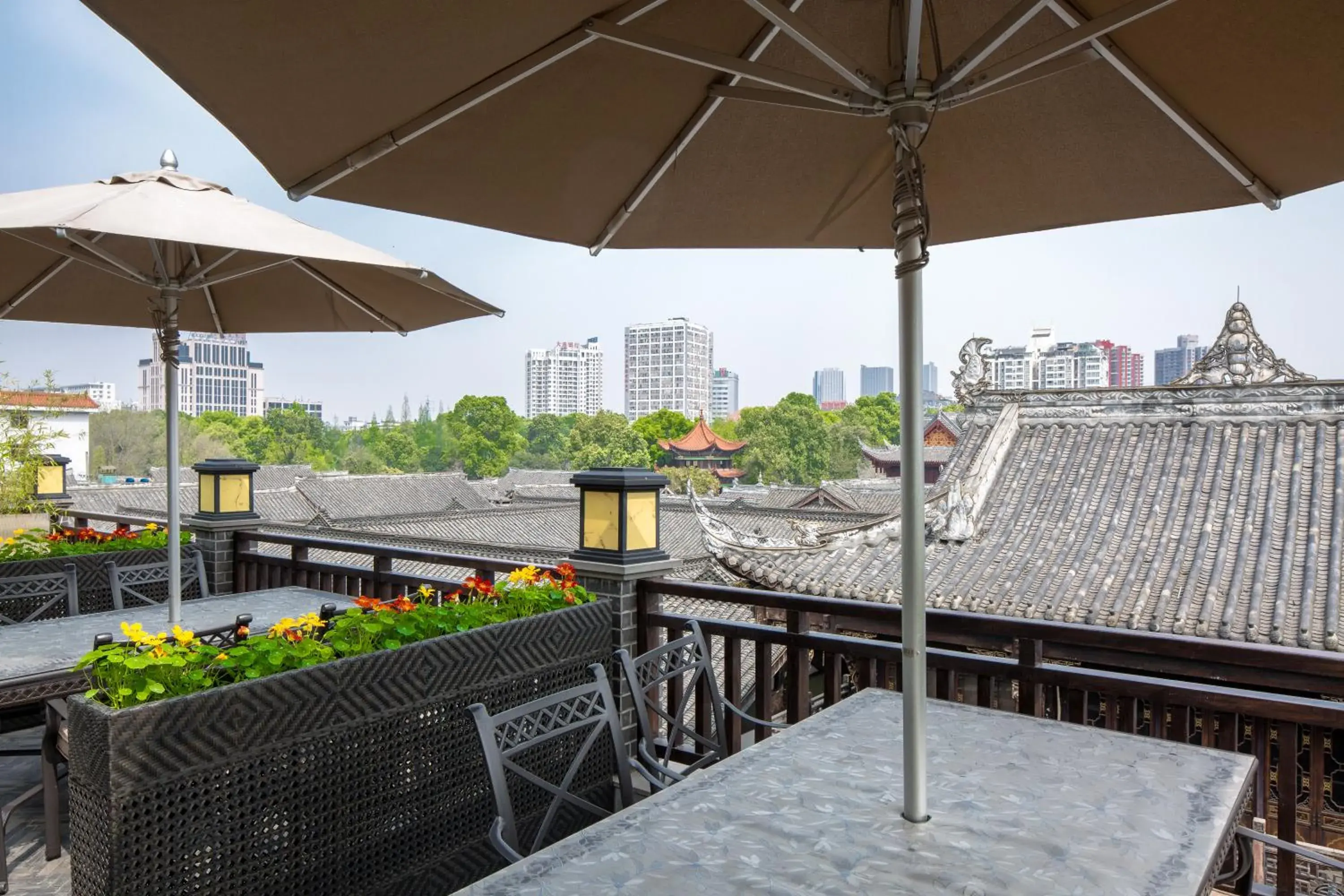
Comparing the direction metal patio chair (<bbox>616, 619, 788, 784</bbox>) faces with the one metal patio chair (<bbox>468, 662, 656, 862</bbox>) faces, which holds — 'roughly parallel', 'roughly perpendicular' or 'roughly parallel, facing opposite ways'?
roughly parallel

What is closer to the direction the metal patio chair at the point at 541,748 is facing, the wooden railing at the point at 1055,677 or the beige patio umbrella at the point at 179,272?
the wooden railing

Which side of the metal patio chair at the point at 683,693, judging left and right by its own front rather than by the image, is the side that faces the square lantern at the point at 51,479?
back

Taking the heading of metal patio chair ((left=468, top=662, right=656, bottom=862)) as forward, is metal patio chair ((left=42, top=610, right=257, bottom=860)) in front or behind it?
behind

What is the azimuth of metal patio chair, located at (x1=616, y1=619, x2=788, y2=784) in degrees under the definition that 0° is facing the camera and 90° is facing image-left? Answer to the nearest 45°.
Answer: approximately 315°

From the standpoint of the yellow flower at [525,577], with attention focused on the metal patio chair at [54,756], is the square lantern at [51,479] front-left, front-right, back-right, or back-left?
front-right

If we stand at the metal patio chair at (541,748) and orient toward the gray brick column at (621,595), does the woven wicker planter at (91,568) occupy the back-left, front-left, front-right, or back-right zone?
front-left

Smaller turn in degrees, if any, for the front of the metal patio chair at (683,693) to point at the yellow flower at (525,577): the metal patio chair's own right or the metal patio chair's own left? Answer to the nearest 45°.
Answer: approximately 180°

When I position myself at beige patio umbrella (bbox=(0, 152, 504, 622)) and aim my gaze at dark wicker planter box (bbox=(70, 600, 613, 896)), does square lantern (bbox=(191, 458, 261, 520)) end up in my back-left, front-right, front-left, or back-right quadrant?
back-left

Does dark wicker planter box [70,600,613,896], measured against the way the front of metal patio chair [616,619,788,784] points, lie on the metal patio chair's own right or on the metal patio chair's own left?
on the metal patio chair's own right

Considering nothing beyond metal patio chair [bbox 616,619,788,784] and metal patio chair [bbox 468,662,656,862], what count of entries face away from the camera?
0

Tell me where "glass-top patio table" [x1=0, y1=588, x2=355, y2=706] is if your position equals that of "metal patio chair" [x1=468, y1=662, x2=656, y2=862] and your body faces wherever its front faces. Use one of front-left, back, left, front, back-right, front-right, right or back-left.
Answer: back

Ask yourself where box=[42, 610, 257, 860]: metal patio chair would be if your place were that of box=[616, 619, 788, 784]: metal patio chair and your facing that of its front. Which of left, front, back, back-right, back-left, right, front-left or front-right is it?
back-right

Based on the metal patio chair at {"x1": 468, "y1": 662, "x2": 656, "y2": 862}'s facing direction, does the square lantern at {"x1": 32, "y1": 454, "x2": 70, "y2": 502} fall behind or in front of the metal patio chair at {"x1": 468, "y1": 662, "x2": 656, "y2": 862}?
behind

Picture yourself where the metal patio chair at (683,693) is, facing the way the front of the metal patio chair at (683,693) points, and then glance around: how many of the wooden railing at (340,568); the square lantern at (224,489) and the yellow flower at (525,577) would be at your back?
3

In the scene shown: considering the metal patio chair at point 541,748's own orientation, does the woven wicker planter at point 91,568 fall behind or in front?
behind
